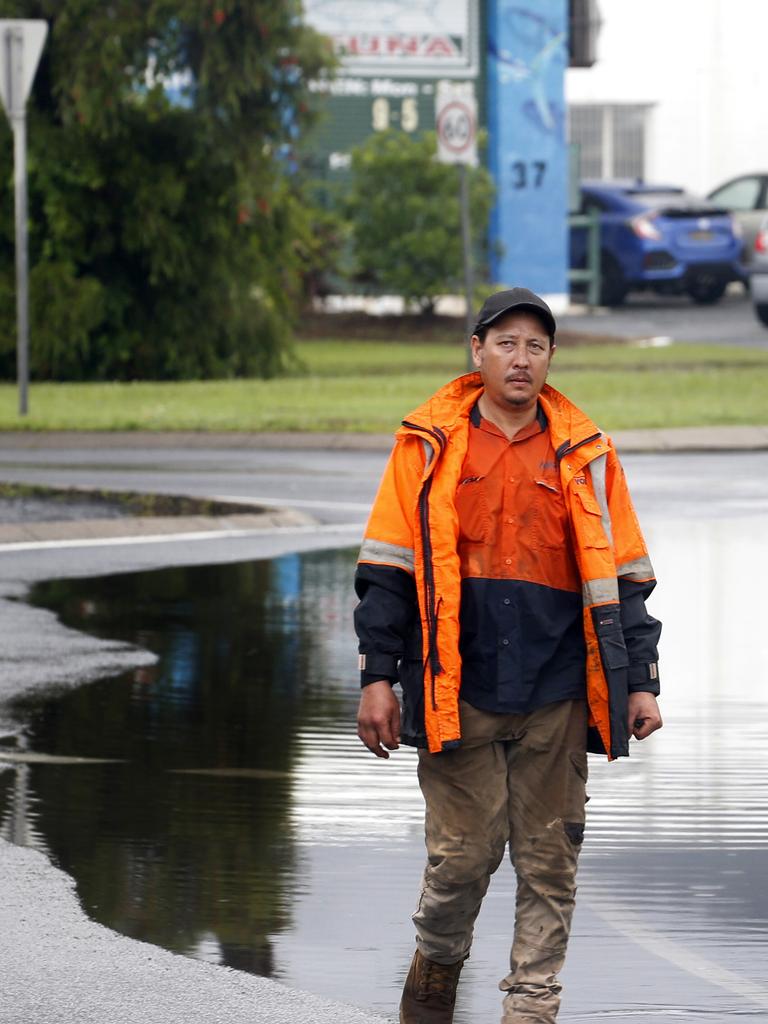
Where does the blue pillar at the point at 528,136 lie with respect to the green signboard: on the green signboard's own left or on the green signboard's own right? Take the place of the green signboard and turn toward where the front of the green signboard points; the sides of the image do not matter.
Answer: on the green signboard's own left

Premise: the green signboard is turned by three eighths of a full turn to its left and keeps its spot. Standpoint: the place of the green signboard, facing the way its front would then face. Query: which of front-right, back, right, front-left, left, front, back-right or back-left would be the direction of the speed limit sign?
back-right

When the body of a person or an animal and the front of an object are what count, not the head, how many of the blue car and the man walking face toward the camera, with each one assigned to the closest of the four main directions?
1

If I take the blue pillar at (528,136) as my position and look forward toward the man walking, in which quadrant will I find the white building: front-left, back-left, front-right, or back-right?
back-left

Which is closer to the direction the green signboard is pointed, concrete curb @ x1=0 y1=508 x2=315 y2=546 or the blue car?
the concrete curb

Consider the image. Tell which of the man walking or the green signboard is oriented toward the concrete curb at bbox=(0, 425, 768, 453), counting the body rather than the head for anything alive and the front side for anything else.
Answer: the green signboard

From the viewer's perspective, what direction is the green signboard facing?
toward the camera

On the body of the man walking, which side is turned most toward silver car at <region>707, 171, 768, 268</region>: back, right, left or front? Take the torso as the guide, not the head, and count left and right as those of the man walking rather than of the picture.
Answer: back

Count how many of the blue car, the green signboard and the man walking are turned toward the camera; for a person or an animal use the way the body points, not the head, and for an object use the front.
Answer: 2

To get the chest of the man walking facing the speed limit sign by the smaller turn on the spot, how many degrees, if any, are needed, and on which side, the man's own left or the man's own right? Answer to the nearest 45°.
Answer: approximately 180°

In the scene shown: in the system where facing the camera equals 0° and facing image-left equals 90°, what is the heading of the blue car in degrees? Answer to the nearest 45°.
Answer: approximately 135°

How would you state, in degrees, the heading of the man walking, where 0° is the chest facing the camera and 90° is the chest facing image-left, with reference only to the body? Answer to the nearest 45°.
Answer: approximately 0°

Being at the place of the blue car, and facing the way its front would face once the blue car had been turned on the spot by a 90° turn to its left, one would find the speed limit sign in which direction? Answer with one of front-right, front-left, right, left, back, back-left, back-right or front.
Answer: front-left

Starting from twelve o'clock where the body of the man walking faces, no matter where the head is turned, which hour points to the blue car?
The blue car is roughly at 6 o'clock from the man walking.

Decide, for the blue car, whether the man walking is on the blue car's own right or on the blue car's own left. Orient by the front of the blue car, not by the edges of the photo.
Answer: on the blue car's own left

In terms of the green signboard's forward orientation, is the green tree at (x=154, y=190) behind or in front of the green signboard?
in front
